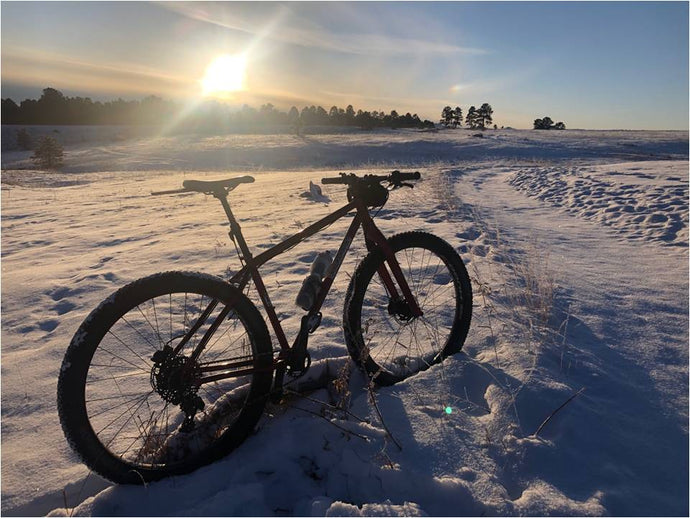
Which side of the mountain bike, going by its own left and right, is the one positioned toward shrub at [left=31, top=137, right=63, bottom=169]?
left

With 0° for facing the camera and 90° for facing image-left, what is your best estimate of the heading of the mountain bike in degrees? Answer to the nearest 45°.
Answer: approximately 225°
